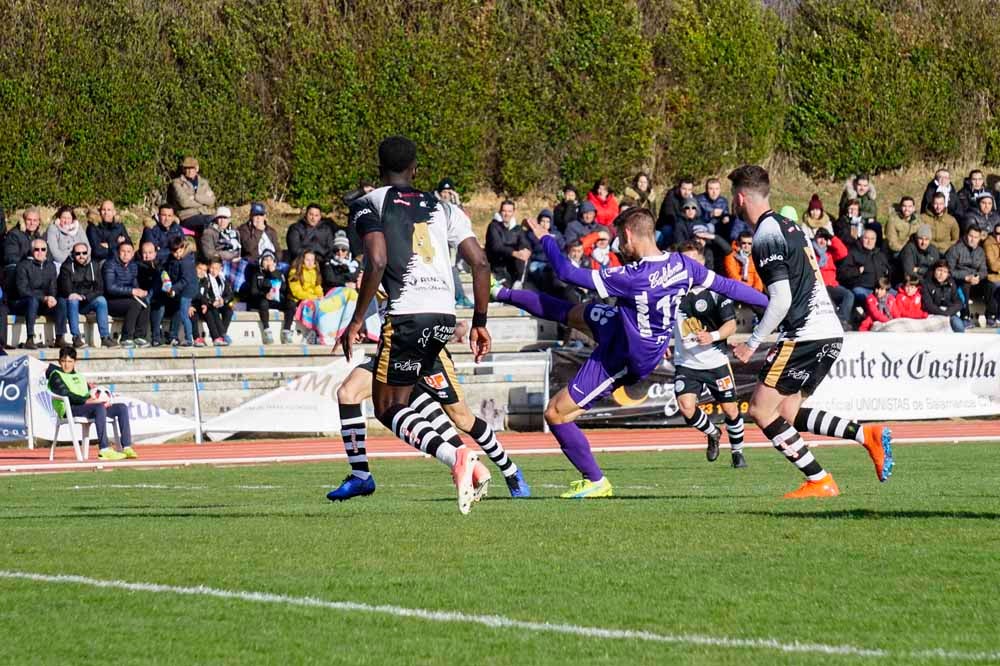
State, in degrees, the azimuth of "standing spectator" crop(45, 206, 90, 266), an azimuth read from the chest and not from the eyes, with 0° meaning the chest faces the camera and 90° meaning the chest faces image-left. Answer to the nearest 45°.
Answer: approximately 0°

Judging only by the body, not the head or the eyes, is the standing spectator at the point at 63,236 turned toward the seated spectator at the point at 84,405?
yes

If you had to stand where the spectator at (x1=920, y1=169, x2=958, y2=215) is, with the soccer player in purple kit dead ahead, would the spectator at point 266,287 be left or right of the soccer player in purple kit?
right

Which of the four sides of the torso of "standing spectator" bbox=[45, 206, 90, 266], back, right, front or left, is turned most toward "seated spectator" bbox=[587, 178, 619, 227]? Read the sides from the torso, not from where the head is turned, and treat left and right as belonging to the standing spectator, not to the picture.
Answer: left

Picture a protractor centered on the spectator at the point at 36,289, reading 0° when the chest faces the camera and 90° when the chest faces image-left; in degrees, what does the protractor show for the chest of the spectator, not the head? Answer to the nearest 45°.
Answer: approximately 0°

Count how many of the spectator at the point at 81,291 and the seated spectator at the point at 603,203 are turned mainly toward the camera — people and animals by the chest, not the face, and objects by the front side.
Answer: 2
